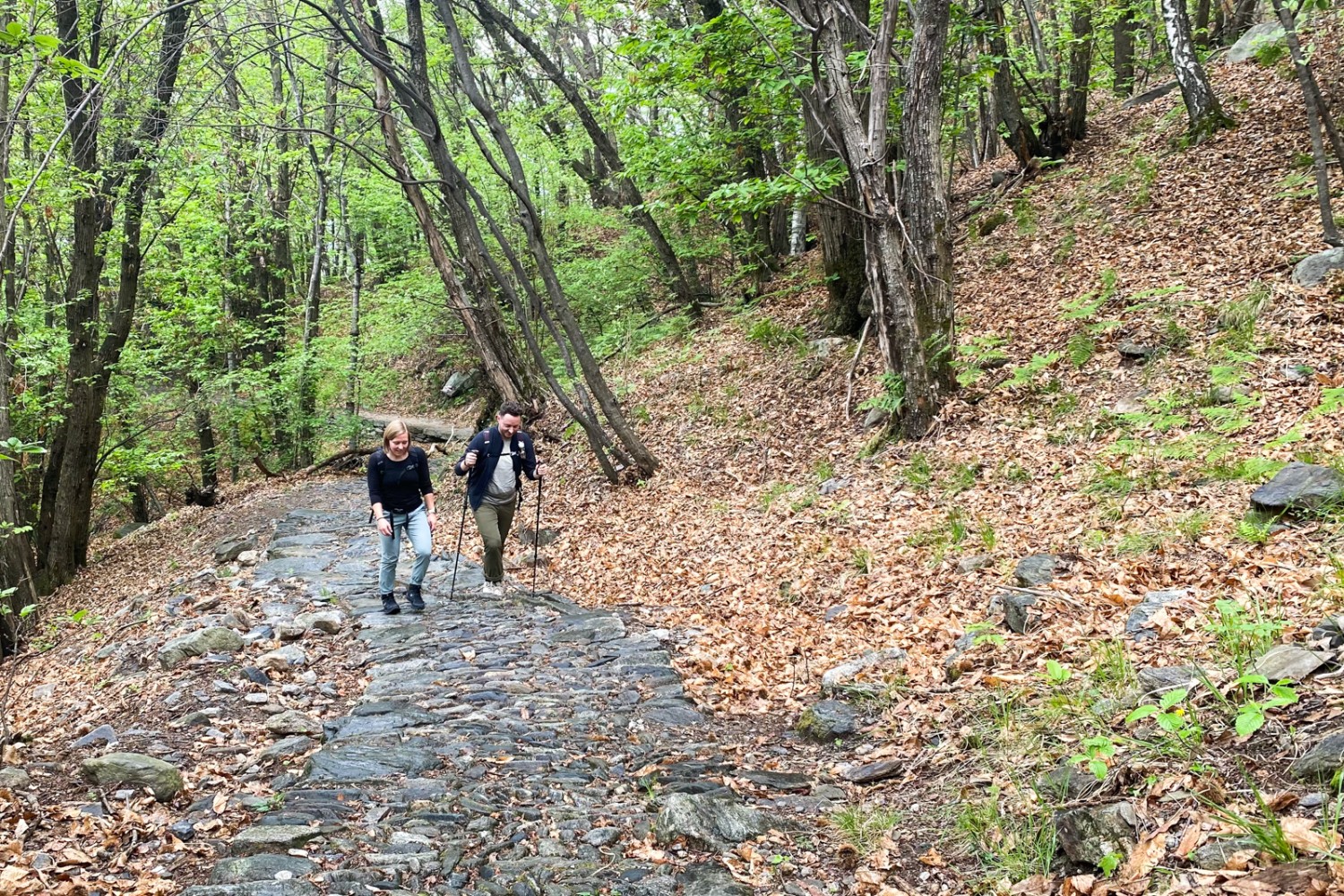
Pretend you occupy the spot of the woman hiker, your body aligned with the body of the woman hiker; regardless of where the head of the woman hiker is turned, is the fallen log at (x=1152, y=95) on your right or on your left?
on your left

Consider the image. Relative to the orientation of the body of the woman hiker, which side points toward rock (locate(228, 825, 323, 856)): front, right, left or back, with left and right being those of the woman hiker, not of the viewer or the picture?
front

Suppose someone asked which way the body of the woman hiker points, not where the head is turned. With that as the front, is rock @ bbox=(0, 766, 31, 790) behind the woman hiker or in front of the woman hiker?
in front

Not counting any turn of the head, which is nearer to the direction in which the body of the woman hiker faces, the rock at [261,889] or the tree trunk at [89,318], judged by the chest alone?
the rock

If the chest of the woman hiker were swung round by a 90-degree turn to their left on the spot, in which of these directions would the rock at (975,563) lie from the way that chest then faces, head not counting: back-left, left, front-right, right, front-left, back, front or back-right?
front-right

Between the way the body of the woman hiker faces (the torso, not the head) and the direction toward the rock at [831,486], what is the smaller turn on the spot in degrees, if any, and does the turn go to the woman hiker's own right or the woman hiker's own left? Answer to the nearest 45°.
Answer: approximately 90° to the woman hiker's own left

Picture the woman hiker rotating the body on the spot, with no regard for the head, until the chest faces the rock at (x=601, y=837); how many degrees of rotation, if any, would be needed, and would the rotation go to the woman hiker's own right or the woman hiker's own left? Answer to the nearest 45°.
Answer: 0° — they already face it

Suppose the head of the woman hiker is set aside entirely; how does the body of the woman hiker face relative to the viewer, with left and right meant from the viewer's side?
facing the viewer

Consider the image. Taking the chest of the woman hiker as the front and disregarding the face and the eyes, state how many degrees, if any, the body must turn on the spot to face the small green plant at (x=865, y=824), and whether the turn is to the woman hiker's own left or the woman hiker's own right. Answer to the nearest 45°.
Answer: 0° — they already face it

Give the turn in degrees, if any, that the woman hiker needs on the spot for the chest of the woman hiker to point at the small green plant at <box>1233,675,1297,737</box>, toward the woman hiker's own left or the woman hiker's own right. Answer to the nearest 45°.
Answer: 0° — they already face it

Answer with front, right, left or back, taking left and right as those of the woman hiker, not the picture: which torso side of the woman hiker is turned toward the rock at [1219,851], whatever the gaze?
front

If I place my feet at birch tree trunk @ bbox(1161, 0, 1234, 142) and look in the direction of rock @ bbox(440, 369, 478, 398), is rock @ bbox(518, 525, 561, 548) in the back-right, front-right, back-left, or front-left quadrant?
front-left

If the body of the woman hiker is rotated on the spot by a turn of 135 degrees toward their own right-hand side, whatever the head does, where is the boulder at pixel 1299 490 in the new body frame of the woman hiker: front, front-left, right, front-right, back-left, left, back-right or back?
back
